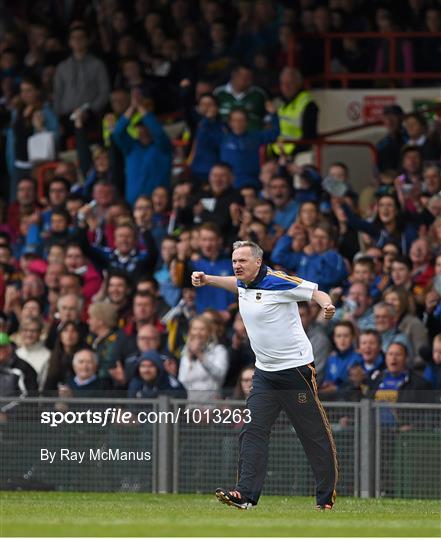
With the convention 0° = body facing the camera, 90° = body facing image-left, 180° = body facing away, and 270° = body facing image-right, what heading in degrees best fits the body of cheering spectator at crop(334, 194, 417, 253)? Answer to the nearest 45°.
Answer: approximately 0°

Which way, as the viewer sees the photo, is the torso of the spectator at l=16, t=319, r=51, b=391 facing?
toward the camera

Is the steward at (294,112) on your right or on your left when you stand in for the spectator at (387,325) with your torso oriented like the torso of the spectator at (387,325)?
on your right

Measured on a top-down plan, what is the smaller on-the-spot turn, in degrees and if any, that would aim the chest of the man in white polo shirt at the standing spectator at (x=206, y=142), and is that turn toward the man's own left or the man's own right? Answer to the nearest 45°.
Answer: approximately 135° to the man's own right

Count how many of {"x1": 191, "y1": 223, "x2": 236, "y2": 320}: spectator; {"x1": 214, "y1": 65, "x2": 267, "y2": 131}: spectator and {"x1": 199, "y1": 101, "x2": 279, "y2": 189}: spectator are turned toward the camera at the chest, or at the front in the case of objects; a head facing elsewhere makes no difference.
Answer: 3

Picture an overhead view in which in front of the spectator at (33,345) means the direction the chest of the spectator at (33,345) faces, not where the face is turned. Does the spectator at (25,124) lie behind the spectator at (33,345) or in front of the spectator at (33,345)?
behind

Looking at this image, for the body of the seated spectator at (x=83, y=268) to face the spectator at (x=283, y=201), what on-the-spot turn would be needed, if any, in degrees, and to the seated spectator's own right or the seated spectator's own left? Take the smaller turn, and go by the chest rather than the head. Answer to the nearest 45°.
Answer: approximately 135° to the seated spectator's own left

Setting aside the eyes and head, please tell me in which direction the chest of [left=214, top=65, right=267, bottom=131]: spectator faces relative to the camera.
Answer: toward the camera

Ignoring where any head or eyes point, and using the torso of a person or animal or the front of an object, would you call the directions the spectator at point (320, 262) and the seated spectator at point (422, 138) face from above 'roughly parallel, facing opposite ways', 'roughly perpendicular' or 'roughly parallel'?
roughly parallel

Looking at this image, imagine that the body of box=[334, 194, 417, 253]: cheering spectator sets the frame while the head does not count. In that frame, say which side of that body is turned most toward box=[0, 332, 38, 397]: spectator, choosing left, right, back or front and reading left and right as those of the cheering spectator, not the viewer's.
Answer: right

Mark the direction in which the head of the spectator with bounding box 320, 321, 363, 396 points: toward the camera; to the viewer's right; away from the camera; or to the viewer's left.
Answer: toward the camera

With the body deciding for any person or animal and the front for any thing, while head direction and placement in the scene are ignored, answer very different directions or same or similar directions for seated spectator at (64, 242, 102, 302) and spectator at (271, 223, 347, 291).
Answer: same or similar directions

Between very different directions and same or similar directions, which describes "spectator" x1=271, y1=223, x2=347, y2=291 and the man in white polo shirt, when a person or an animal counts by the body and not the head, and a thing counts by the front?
same or similar directions

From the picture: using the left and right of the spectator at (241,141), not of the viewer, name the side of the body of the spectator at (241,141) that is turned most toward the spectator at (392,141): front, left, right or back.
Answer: left

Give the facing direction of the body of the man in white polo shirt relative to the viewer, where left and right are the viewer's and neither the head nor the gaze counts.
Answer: facing the viewer and to the left of the viewer

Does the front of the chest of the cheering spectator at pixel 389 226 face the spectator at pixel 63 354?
no

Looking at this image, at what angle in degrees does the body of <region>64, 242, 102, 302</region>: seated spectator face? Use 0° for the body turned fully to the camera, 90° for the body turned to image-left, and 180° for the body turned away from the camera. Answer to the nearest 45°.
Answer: approximately 45°
